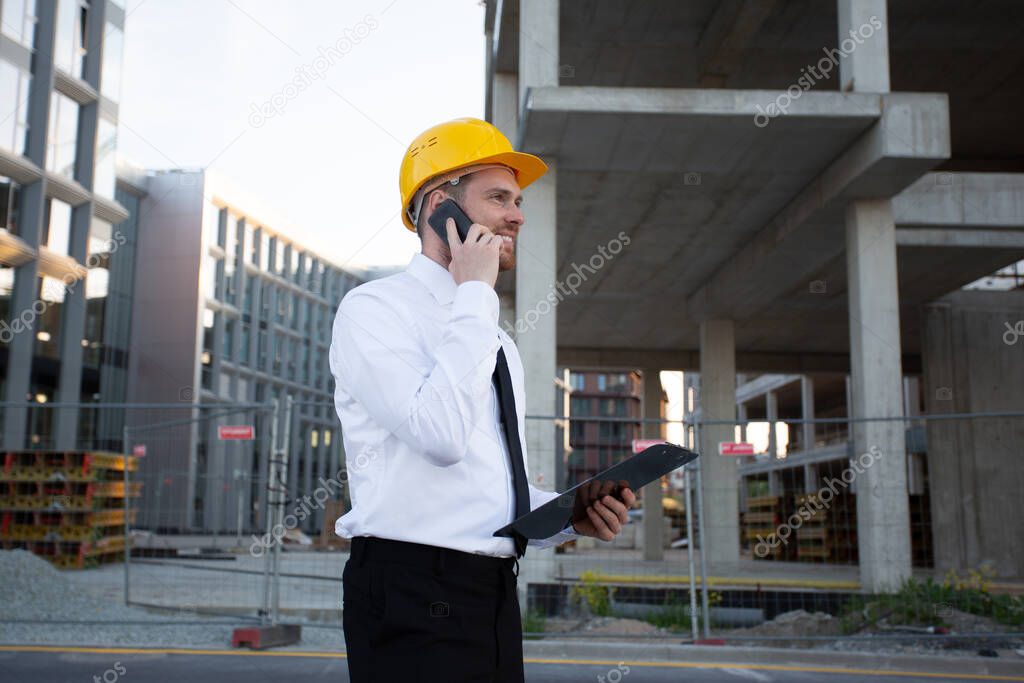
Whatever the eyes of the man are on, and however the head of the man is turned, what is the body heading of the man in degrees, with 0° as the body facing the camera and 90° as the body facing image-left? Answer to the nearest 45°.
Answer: approximately 270°

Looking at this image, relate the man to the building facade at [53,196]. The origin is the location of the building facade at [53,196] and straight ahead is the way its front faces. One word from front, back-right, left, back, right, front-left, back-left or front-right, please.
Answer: front-right

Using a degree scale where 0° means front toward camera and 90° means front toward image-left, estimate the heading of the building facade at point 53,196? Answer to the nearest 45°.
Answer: approximately 315°

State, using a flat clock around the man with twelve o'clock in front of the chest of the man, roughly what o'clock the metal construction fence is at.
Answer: The metal construction fence is roughly at 9 o'clock from the man.

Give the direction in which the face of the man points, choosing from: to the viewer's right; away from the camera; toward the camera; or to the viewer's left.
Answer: to the viewer's right

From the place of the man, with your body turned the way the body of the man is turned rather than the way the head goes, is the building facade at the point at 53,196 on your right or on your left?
on your left

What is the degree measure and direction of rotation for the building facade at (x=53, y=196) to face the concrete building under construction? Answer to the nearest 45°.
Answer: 0° — it already faces it
